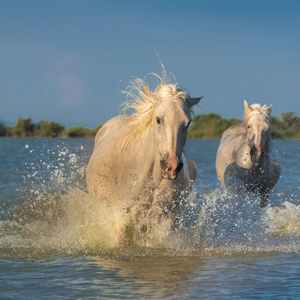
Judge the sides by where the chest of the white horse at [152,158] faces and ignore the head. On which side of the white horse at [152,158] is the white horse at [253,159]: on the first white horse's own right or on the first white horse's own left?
on the first white horse's own left

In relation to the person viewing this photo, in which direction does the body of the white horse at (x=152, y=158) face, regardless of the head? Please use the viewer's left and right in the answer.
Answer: facing the viewer and to the right of the viewer
